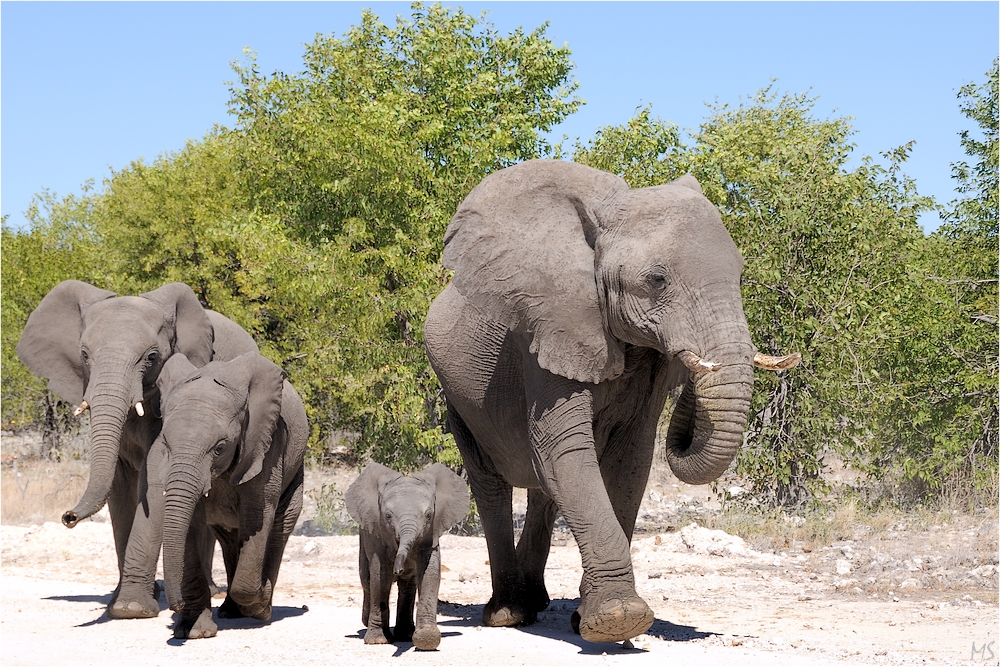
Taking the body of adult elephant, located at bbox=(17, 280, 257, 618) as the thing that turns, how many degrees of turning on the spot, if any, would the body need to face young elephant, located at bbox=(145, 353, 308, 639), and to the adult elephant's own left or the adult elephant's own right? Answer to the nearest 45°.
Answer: approximately 90° to the adult elephant's own left

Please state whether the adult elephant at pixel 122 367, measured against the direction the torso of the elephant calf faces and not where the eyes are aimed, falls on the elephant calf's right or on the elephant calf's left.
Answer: on the elephant calf's right

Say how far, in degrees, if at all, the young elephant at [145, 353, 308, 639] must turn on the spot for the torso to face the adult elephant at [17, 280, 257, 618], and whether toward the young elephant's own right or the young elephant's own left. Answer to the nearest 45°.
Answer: approximately 90° to the young elephant's own right

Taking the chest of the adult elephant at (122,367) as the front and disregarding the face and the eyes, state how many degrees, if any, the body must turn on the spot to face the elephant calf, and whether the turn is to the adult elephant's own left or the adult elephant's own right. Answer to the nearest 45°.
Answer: approximately 90° to the adult elephant's own left

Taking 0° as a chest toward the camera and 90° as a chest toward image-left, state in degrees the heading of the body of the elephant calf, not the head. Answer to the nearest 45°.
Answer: approximately 0°
